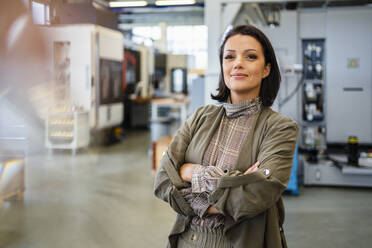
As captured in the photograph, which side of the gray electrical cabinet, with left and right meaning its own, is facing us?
front

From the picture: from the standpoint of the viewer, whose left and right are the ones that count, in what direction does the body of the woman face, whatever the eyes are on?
facing the viewer and to the left of the viewer

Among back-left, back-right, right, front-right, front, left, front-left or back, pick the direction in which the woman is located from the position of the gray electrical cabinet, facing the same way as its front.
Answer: front

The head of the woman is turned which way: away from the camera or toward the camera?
toward the camera

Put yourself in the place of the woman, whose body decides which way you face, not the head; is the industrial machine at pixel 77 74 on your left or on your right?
on your right

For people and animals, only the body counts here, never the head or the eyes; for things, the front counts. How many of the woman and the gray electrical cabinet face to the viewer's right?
0
